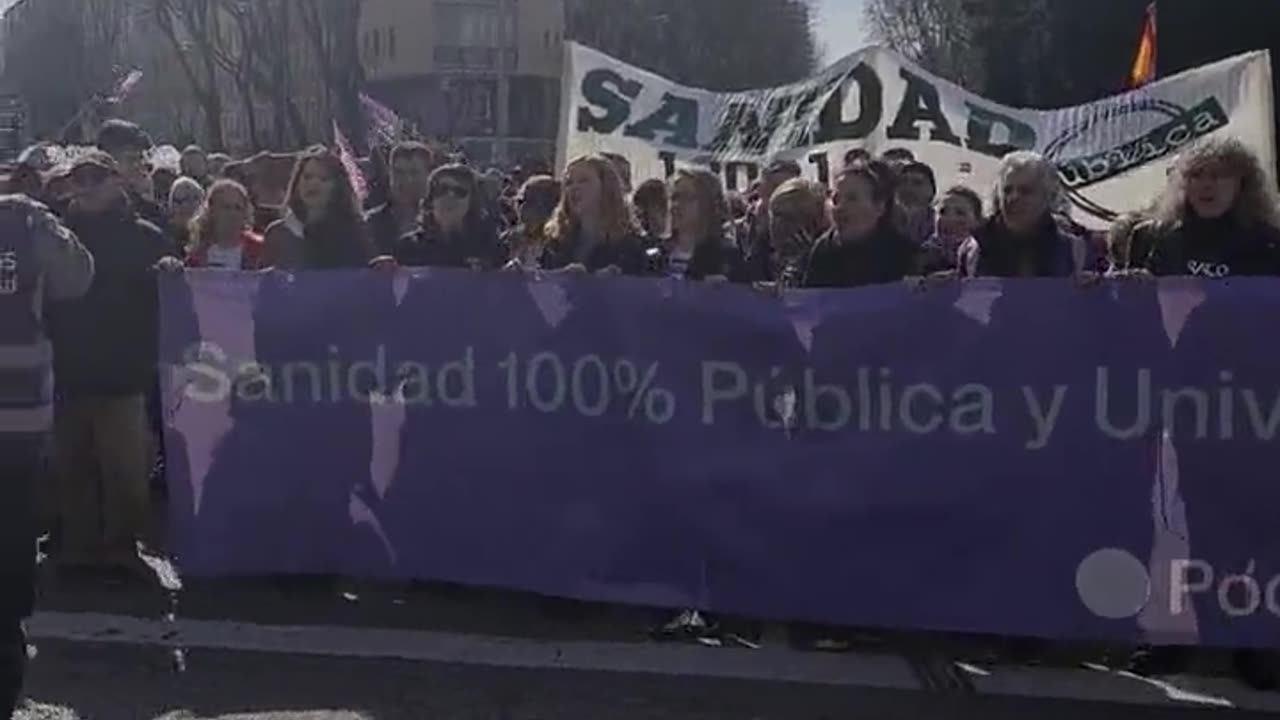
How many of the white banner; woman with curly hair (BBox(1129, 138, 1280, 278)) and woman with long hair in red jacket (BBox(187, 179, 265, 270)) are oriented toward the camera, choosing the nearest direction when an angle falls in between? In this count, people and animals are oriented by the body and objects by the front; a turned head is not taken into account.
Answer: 3

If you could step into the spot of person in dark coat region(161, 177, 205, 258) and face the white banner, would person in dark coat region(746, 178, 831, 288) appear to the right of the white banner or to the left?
right

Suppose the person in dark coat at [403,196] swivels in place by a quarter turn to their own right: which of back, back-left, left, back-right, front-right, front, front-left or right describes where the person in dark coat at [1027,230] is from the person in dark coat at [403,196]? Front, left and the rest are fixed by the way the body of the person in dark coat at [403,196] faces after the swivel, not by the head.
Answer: back-left

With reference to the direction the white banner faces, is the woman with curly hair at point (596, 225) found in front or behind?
in front

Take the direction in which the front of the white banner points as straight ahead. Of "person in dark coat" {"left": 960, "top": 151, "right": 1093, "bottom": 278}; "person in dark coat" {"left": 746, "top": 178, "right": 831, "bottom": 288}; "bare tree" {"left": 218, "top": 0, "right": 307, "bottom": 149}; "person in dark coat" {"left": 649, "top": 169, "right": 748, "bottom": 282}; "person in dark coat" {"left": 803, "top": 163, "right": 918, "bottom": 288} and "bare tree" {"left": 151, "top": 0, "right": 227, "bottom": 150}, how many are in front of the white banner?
4
